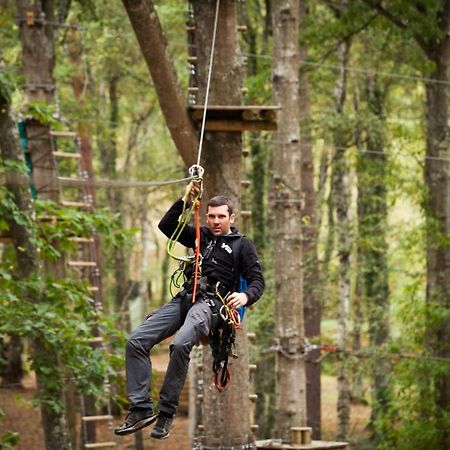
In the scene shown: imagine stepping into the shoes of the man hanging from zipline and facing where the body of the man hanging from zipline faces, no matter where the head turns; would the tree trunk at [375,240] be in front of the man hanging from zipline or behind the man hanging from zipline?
behind

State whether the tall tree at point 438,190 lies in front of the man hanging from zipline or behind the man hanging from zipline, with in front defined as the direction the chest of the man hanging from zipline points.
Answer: behind

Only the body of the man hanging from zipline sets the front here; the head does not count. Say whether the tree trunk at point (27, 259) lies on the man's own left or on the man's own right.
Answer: on the man's own right

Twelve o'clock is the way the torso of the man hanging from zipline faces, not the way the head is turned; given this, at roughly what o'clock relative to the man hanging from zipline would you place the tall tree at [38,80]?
The tall tree is roughly at 4 o'clock from the man hanging from zipline.

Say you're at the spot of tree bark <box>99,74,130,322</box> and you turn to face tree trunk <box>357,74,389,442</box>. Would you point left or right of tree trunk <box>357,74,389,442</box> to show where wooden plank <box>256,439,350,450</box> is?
right

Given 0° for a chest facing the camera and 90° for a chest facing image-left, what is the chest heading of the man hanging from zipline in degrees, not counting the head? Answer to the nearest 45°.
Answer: approximately 45°

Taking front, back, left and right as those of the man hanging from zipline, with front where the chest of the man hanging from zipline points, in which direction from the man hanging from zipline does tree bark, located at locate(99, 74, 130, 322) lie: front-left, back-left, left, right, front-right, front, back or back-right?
back-right
